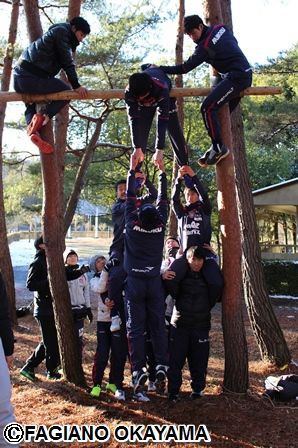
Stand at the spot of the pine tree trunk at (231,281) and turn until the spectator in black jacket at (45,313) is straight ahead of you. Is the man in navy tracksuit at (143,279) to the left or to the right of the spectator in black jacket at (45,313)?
left

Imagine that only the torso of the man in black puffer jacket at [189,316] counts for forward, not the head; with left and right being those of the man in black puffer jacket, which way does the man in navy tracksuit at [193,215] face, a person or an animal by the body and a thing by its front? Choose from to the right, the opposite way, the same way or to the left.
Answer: the same way

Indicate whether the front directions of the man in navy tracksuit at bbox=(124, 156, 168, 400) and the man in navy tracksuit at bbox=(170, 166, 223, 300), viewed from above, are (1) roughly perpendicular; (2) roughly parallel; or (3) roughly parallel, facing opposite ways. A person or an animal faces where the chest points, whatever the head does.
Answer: roughly parallel, facing opposite ways

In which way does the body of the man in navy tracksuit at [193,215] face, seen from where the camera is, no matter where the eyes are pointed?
toward the camera

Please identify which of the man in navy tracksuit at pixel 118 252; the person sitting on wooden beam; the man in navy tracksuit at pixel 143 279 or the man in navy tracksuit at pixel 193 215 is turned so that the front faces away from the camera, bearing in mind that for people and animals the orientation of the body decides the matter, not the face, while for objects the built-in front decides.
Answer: the man in navy tracksuit at pixel 143 279

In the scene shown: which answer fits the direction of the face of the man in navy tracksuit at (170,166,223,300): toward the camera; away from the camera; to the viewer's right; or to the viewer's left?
toward the camera

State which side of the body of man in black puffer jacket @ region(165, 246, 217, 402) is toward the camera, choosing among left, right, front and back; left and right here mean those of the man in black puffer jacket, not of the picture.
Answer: front

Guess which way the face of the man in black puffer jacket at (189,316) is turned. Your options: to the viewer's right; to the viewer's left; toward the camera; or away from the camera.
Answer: toward the camera

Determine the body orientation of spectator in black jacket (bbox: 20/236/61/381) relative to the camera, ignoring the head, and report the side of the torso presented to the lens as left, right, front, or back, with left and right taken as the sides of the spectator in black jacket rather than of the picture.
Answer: right

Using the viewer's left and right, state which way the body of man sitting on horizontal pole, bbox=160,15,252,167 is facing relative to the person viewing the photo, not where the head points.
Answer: facing to the left of the viewer

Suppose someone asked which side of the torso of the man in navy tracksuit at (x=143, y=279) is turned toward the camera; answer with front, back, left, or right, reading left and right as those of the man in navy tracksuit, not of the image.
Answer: back

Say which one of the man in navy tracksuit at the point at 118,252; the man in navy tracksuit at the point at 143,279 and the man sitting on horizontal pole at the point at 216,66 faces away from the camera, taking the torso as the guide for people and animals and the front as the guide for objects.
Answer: the man in navy tracksuit at the point at 143,279

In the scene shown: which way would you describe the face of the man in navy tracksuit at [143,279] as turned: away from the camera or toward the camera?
away from the camera
